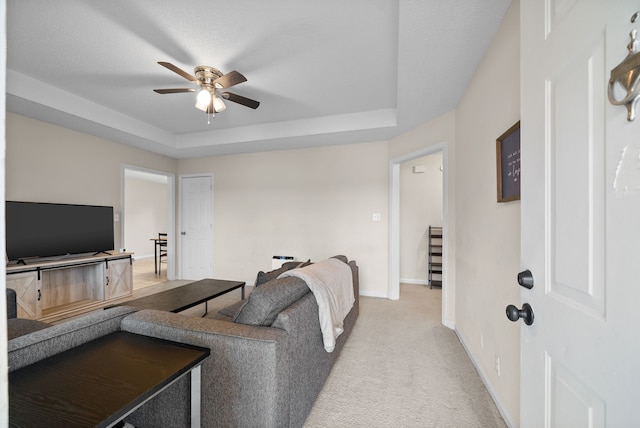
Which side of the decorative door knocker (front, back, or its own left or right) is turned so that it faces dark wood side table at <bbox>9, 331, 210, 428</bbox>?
front

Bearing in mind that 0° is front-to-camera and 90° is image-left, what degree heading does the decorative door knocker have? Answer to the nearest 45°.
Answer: approximately 45°

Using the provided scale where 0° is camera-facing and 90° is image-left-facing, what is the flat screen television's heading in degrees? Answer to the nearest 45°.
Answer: approximately 315°

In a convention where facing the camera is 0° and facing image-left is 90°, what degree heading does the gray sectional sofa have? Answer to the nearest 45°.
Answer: approximately 135°

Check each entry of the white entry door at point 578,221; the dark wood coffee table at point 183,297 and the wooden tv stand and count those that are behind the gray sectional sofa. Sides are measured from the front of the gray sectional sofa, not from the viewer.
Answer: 1

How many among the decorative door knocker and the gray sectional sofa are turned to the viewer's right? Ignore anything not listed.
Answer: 0

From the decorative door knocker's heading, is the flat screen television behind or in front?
in front

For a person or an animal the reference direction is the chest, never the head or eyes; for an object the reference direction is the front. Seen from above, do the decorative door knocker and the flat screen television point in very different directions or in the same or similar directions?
very different directions

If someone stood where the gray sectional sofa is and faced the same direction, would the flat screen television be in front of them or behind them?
in front
